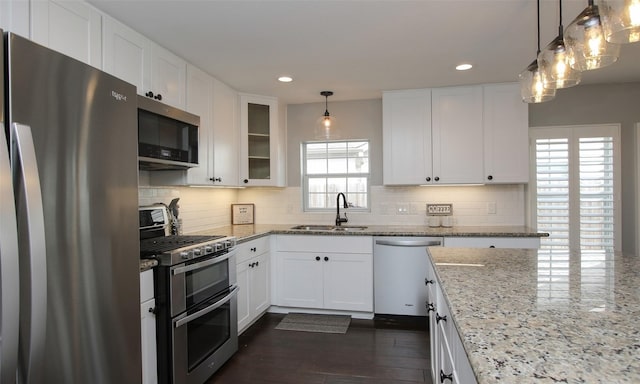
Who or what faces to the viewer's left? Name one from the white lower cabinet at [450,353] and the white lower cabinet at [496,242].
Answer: the white lower cabinet at [450,353]

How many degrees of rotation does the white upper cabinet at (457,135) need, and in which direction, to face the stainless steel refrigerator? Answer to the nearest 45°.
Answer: approximately 45° to its right

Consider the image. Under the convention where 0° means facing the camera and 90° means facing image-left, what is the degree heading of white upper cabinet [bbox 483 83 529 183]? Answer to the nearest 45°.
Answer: approximately 0°

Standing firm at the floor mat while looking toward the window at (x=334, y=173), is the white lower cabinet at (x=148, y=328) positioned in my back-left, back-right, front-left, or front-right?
back-left

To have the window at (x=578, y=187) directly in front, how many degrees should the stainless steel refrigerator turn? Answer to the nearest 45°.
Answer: approximately 45° to its left

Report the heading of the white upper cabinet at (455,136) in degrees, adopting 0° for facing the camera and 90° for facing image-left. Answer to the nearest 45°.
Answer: approximately 0°

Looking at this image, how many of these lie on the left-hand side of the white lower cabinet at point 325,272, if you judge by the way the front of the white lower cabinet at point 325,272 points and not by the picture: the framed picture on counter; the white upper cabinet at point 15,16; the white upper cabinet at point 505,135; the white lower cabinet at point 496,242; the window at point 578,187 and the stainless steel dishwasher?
4
